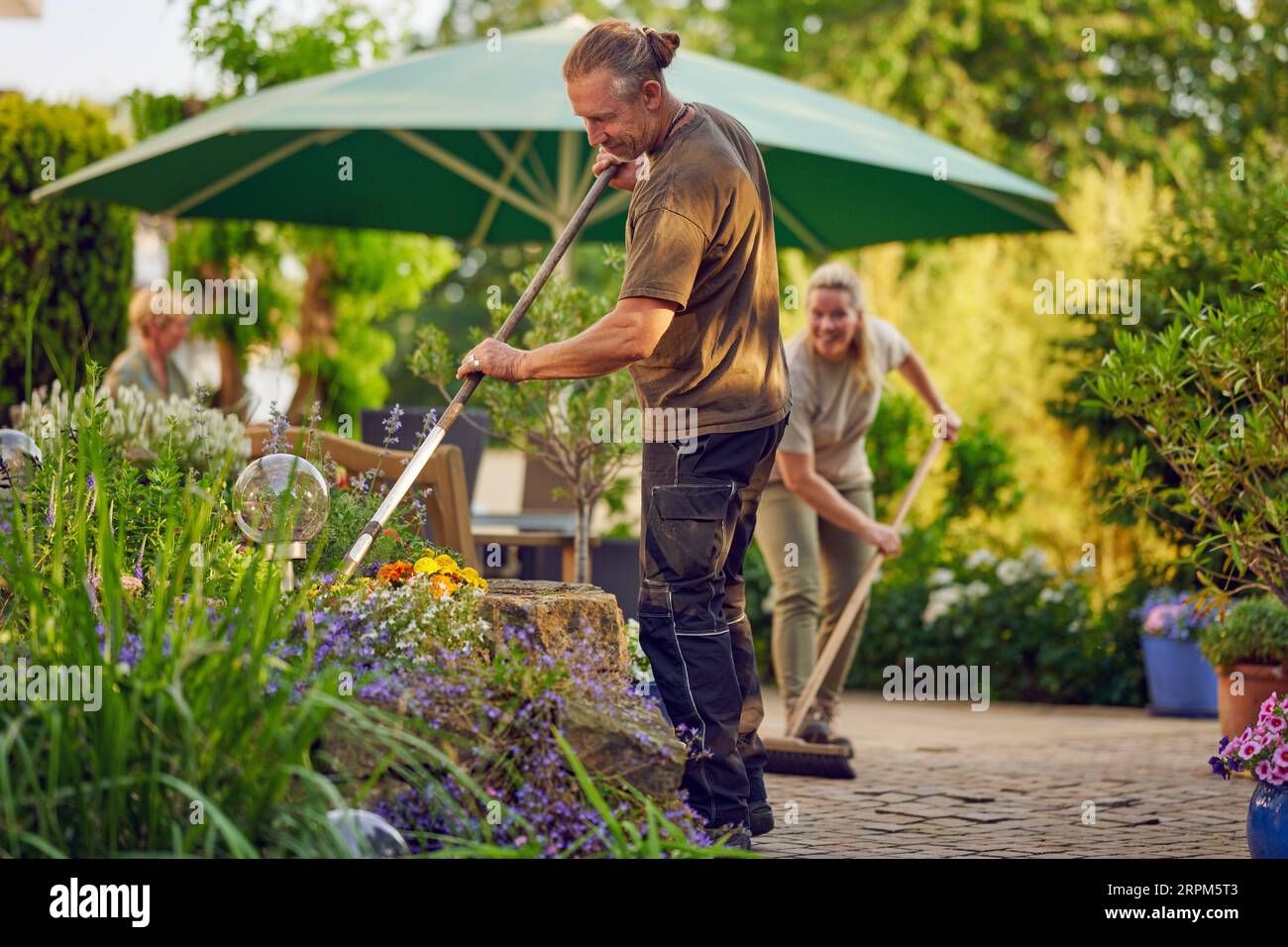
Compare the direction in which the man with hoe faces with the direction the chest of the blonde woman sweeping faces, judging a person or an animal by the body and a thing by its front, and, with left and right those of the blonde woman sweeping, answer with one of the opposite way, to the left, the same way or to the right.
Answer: to the right

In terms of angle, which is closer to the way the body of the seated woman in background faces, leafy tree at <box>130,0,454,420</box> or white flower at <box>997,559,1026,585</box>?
the white flower

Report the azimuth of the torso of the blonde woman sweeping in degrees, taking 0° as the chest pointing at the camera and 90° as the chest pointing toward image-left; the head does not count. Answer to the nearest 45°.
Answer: approximately 0°

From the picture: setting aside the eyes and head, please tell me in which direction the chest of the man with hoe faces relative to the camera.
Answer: to the viewer's left

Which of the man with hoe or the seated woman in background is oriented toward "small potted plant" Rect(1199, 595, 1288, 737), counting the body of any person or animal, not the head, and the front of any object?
the seated woman in background

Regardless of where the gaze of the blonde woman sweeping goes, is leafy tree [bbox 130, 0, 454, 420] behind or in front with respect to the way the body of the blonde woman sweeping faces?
behind

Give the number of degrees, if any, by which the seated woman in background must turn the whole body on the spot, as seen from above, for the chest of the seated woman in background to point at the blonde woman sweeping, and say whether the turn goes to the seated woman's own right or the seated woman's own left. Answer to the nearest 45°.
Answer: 0° — they already face them

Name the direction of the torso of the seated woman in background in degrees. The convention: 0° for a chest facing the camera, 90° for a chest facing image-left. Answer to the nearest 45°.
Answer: approximately 315°

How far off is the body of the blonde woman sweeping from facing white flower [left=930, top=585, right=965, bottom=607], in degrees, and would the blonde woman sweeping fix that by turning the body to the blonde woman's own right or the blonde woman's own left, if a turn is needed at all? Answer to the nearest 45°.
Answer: approximately 180°

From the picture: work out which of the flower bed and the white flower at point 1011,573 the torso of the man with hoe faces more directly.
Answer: the flower bed

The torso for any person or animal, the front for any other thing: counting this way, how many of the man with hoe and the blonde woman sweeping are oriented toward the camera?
1

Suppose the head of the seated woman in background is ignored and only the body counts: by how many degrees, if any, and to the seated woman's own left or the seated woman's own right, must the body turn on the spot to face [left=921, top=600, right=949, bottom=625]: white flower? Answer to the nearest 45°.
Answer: approximately 45° to the seated woman's own left

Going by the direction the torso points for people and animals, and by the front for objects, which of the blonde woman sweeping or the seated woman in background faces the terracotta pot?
the seated woman in background
